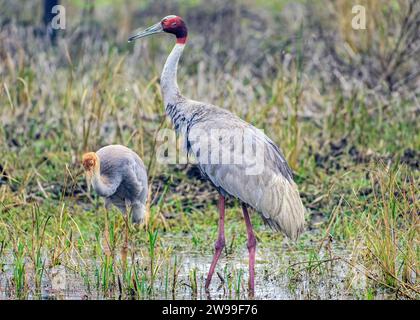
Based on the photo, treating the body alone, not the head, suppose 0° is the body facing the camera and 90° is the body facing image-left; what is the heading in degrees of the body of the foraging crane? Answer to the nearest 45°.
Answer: approximately 45°

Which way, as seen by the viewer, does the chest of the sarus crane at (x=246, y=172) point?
to the viewer's left

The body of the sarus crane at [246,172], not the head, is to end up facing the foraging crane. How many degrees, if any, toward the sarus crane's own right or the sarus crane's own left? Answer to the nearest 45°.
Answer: approximately 45° to the sarus crane's own right

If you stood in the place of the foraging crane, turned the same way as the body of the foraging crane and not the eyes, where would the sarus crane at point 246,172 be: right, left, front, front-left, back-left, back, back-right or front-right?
left
